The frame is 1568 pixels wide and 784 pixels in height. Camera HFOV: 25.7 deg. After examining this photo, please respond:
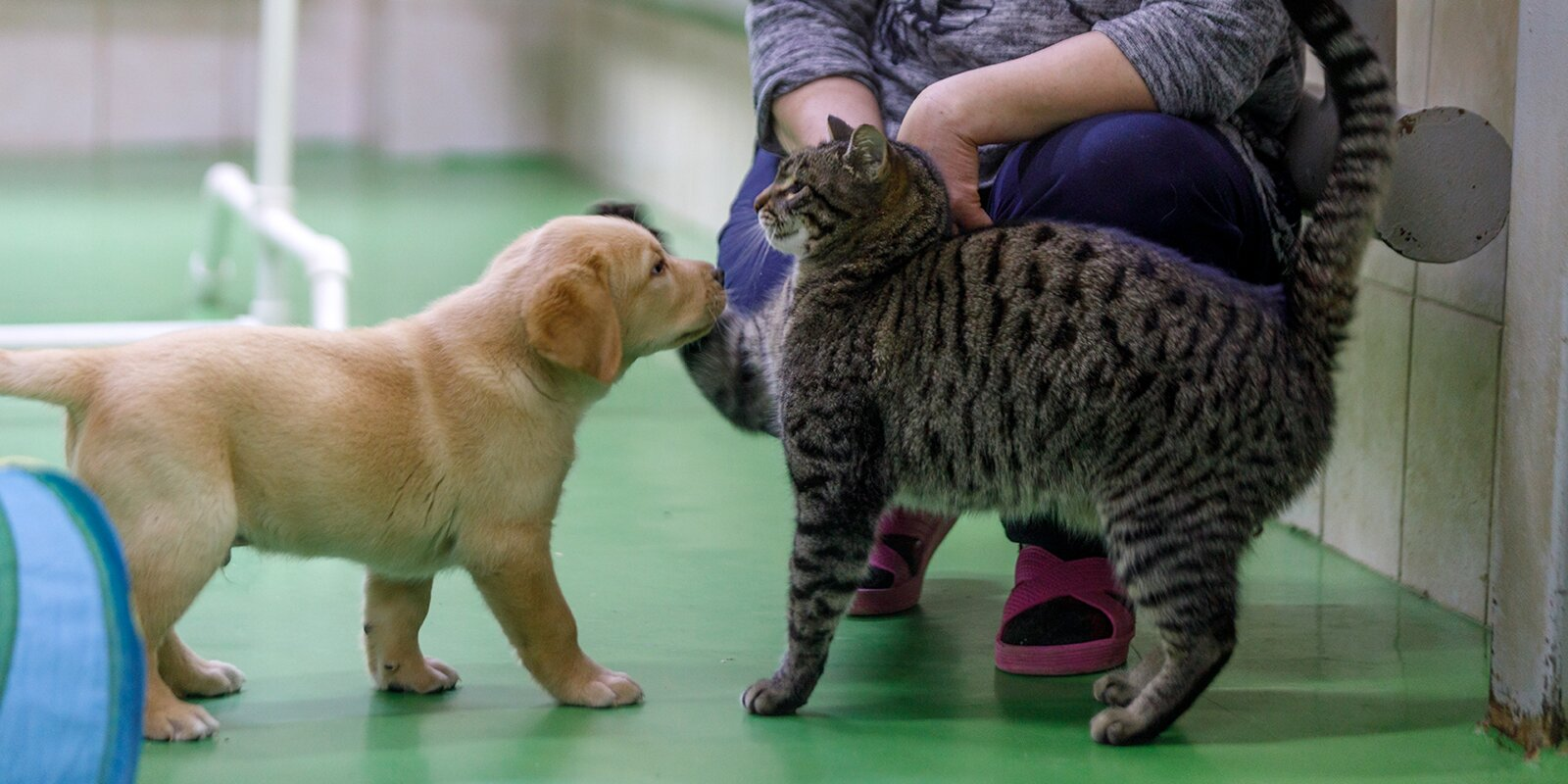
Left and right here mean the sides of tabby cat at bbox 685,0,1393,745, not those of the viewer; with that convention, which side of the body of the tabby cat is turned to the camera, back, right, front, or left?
left

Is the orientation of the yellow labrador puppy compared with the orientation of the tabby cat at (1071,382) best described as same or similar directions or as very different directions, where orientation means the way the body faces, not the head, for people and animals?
very different directions

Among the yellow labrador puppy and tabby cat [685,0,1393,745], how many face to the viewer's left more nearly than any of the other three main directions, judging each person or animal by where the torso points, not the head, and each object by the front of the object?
1

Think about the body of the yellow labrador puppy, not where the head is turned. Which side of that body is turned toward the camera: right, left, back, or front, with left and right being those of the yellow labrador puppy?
right

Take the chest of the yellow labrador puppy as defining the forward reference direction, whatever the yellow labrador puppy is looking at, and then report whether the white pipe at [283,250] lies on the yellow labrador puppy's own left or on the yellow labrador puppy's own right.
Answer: on the yellow labrador puppy's own left

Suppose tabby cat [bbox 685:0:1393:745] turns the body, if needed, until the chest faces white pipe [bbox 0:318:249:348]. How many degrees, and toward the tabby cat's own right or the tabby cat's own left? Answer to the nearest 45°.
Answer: approximately 45° to the tabby cat's own right
